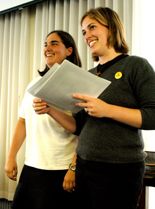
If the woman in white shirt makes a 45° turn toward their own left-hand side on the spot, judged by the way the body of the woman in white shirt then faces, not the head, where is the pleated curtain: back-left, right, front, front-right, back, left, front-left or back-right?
back

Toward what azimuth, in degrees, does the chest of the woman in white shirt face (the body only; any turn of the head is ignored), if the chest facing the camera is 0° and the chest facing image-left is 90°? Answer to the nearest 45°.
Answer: approximately 45°
